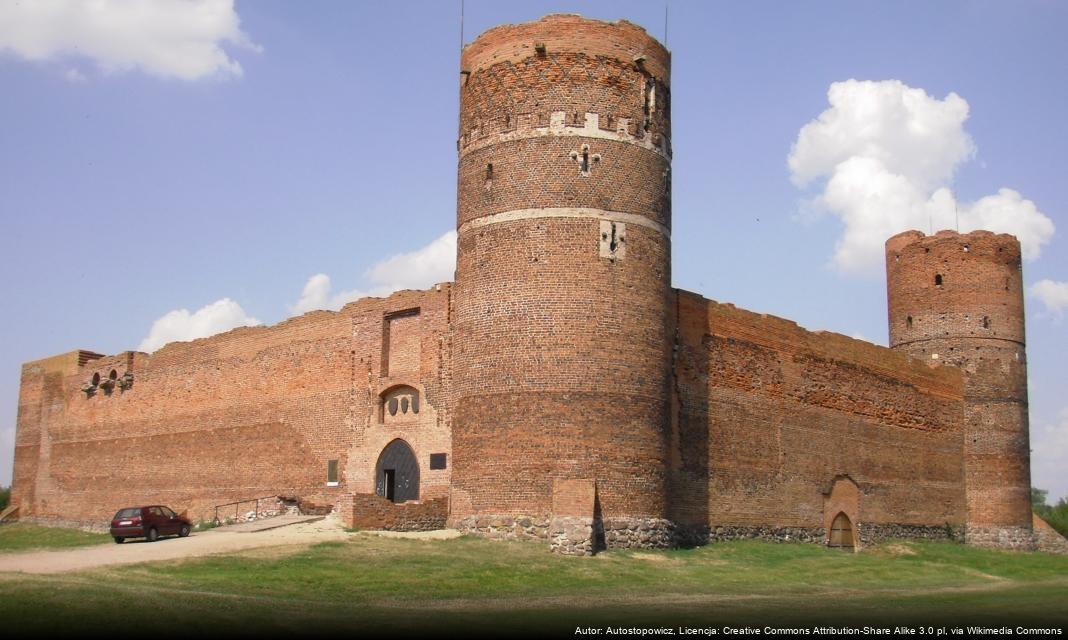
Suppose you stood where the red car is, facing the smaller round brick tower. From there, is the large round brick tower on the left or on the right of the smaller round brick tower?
right

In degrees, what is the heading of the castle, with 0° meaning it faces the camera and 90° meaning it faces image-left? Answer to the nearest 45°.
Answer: approximately 45°

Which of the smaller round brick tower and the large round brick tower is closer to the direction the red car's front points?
the smaller round brick tower

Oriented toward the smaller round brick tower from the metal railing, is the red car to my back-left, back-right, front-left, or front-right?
back-right

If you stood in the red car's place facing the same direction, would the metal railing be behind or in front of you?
in front

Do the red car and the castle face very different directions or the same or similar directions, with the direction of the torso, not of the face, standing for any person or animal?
very different directions

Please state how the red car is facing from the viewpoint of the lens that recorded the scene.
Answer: facing away from the viewer and to the right of the viewer
